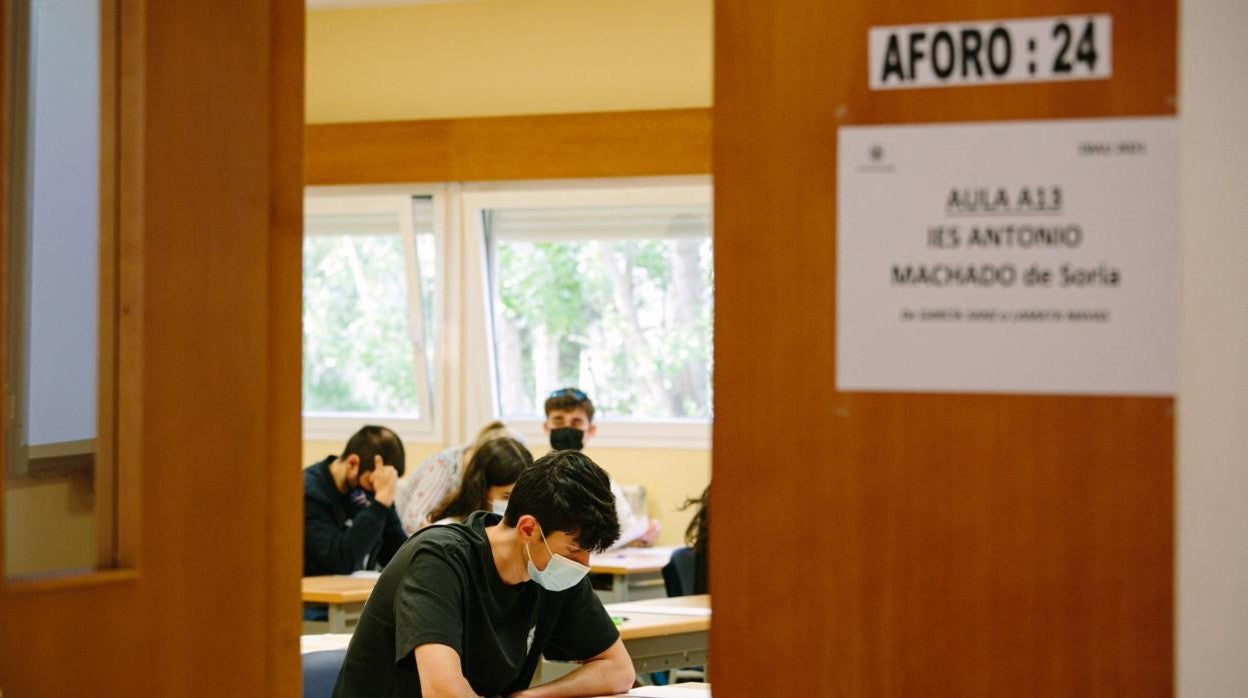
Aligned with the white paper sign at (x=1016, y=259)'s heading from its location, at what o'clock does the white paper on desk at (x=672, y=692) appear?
The white paper on desk is roughly at 5 o'clock from the white paper sign.

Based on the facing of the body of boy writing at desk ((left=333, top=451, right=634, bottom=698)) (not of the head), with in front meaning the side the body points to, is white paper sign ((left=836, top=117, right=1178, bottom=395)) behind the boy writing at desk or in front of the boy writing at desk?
in front

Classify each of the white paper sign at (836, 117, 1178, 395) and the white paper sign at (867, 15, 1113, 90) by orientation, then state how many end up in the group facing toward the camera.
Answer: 2

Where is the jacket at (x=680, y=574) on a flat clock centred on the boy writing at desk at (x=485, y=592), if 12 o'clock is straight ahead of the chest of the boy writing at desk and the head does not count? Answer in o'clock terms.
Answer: The jacket is roughly at 8 o'clock from the boy writing at desk.

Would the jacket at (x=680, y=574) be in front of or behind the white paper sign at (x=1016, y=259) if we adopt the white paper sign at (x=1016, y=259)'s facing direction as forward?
behind

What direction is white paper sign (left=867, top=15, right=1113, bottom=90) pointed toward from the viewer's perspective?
toward the camera

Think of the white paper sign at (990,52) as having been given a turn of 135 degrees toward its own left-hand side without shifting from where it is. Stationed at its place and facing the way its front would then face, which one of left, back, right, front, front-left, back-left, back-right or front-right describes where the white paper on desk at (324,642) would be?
left

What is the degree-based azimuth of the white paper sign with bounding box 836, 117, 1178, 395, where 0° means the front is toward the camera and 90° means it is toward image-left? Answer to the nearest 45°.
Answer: approximately 0°

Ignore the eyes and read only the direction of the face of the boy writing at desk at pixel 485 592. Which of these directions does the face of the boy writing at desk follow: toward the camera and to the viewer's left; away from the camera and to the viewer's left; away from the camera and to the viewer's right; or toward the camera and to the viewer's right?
toward the camera and to the viewer's right

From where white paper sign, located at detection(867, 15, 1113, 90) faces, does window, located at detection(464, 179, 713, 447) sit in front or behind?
behind

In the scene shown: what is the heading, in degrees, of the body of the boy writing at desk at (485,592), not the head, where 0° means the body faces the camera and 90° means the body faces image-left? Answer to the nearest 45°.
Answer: approximately 315°
